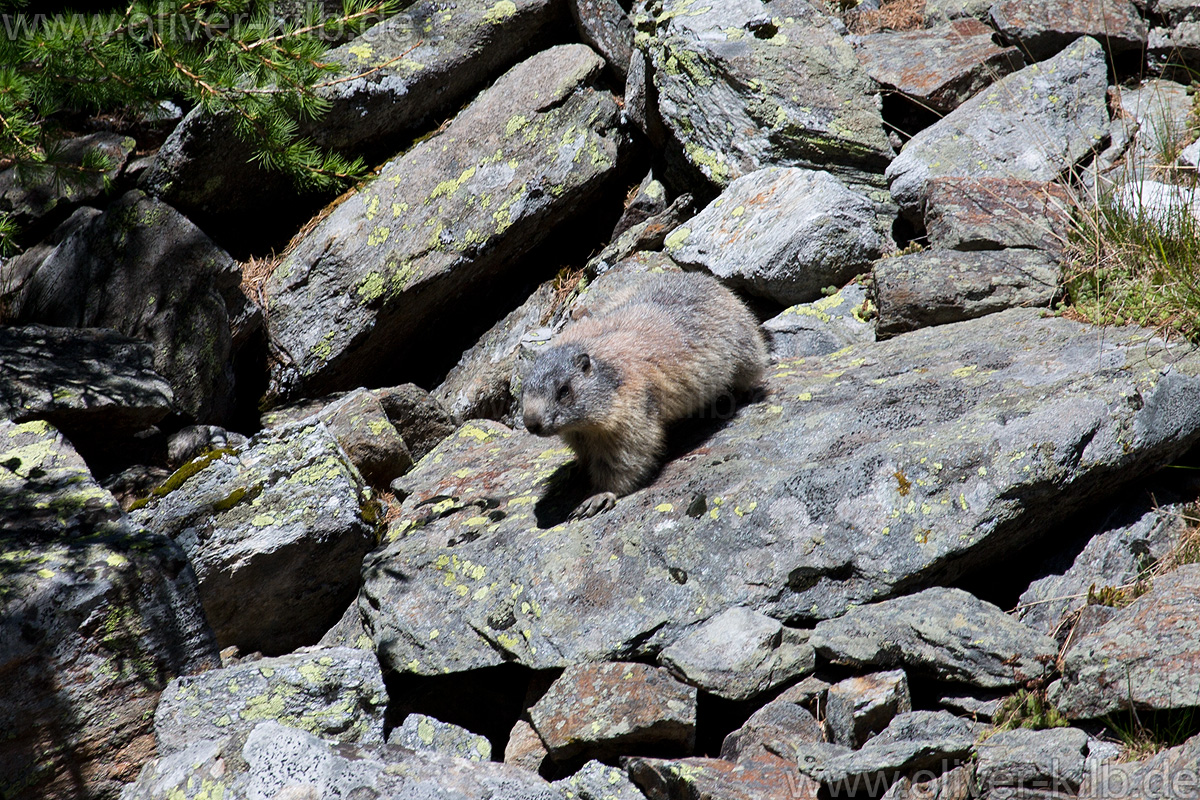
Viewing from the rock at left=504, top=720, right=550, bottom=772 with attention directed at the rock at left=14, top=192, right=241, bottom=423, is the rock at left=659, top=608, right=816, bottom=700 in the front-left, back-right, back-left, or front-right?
back-right

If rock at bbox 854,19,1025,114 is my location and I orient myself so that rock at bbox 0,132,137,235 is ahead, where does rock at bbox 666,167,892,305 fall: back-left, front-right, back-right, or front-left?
front-left

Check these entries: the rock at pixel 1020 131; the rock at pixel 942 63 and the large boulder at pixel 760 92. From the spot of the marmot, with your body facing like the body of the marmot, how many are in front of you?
0

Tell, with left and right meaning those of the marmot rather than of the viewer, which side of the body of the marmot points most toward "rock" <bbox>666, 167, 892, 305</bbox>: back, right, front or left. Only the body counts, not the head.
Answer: back

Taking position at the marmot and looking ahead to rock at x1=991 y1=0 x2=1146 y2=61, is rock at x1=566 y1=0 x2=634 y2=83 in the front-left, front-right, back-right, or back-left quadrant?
front-left

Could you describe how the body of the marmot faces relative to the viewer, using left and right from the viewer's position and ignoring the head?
facing the viewer and to the left of the viewer

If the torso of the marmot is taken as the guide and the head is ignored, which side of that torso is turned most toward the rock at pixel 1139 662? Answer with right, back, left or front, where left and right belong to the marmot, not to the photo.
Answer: left

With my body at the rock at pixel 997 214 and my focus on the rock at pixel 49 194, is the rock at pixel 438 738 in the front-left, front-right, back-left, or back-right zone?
front-left

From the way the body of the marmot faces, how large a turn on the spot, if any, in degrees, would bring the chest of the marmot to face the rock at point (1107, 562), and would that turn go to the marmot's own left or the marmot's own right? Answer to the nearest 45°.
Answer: approximately 90° to the marmot's own left

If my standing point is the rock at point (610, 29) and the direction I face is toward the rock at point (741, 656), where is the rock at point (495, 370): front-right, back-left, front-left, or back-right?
front-right

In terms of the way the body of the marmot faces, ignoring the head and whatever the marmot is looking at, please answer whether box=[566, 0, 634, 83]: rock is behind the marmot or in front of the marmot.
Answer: behind

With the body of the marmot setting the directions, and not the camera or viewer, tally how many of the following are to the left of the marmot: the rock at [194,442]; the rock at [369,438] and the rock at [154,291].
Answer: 0

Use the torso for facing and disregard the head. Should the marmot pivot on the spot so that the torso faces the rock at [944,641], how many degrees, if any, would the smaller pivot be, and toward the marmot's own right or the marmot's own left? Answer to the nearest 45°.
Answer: approximately 90° to the marmot's own left

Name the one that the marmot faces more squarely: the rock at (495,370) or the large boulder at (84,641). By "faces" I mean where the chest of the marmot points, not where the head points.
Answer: the large boulder

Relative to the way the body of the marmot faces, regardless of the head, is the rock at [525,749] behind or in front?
in front
